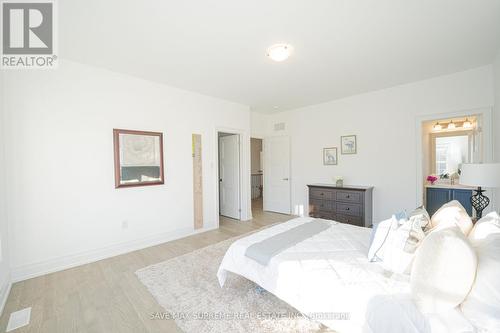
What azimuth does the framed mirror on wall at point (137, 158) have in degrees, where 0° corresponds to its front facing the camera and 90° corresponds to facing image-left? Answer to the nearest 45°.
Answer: approximately 315°

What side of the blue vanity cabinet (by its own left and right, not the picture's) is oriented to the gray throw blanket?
front

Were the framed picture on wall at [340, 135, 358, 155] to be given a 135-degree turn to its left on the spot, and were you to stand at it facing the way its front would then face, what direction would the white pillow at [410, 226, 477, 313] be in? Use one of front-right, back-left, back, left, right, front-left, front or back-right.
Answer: back-right

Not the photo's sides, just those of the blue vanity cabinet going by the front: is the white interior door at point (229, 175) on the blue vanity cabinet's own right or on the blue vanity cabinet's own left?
on the blue vanity cabinet's own right

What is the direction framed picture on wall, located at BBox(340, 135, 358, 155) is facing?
toward the camera

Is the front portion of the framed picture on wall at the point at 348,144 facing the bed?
yes

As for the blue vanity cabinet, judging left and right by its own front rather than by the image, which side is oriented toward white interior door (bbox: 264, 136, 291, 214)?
right

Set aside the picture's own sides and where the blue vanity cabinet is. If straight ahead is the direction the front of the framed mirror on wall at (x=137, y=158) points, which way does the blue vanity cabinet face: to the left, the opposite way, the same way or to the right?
to the right

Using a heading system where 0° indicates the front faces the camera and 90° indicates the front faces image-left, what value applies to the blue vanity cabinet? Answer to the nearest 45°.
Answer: approximately 0°

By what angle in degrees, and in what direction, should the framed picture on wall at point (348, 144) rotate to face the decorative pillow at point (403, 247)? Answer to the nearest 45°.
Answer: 0° — it already faces it

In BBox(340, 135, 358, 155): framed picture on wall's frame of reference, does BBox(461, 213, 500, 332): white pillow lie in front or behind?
in front

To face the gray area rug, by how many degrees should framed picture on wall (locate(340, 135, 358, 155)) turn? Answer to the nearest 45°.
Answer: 0° — it already faces it

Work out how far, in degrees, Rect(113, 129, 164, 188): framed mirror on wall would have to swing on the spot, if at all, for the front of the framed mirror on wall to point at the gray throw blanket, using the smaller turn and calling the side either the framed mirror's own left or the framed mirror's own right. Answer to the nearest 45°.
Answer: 0° — it already faces it

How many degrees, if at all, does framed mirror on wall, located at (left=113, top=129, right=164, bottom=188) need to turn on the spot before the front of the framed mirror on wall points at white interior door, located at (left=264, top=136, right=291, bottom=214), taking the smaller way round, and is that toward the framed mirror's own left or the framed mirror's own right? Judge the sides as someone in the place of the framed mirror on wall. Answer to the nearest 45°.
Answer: approximately 45° to the framed mirror's own left

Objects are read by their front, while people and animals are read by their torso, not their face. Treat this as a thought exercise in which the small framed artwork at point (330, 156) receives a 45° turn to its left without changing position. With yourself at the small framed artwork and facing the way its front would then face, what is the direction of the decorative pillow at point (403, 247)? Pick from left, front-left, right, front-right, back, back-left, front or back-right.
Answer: front-right

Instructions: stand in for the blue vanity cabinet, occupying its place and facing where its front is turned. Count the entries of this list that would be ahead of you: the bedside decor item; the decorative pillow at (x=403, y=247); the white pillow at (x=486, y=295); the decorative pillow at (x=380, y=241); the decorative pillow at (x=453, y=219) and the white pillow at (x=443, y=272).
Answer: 6
